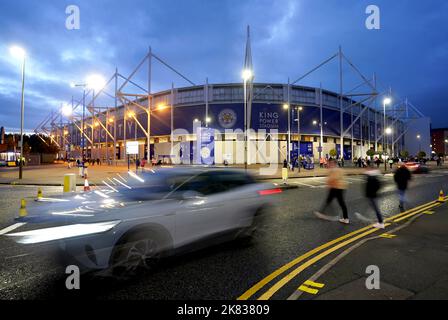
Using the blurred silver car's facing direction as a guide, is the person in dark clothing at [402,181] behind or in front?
behind

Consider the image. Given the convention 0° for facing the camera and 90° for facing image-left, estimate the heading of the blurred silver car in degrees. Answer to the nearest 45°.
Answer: approximately 45°

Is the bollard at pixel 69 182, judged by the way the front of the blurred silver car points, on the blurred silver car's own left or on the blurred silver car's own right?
on the blurred silver car's own right
